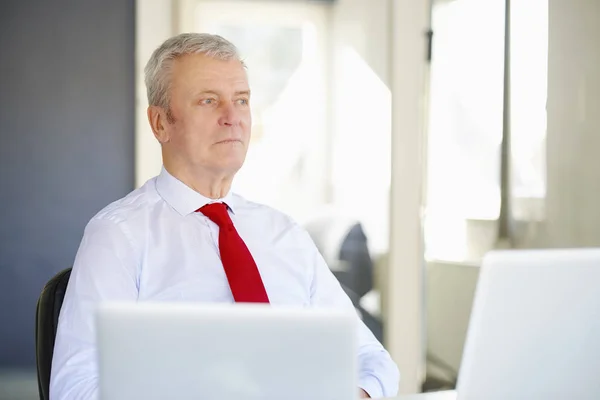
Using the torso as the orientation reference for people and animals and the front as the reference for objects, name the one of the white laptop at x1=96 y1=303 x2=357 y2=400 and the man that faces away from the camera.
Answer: the white laptop

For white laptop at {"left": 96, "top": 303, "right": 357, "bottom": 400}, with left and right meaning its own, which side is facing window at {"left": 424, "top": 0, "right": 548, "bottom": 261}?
front

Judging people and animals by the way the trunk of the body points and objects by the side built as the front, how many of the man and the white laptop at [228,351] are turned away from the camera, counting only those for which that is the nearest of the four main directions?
1

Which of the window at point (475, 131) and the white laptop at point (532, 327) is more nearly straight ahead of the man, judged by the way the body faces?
the white laptop

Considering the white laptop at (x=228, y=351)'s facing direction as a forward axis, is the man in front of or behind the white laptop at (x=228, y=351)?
in front

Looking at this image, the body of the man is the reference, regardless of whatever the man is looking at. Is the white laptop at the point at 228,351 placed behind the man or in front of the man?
in front

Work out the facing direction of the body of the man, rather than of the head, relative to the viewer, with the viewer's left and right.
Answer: facing the viewer and to the right of the viewer

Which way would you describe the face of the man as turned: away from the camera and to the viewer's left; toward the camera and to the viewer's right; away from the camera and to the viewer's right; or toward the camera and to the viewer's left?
toward the camera and to the viewer's right

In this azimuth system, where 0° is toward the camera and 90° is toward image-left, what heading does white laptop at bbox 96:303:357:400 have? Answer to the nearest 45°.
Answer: approximately 180°
